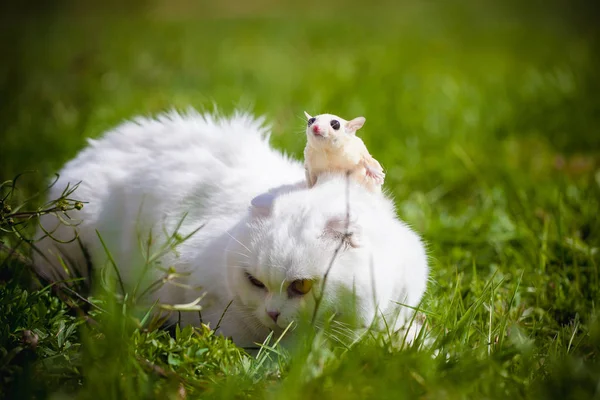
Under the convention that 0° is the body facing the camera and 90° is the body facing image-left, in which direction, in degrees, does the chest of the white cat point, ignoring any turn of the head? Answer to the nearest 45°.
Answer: approximately 315°
